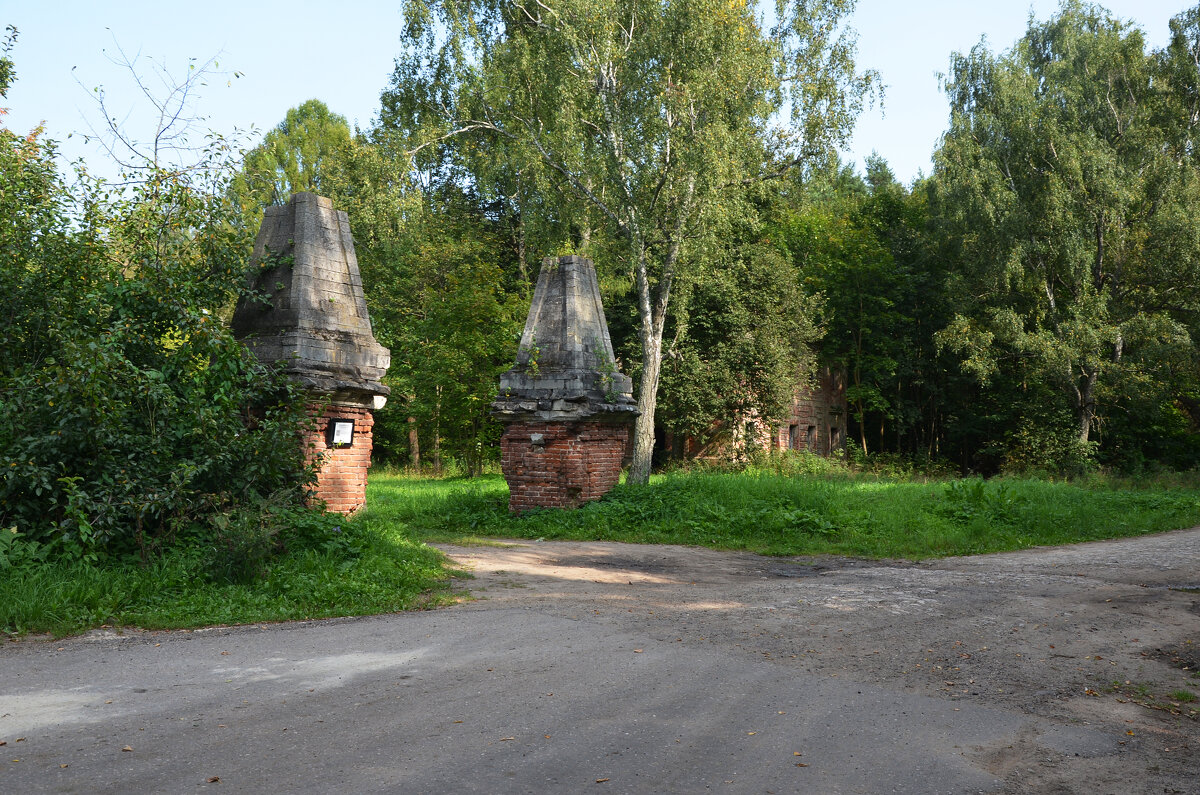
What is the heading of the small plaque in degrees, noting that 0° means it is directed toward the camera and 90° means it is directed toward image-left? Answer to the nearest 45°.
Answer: approximately 0°

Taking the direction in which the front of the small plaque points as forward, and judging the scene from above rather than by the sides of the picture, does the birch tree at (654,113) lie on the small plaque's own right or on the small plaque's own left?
on the small plaque's own left

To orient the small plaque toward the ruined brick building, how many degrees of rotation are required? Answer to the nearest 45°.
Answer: approximately 135° to its left

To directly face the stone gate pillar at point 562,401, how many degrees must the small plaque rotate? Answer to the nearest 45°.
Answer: approximately 135° to its left
